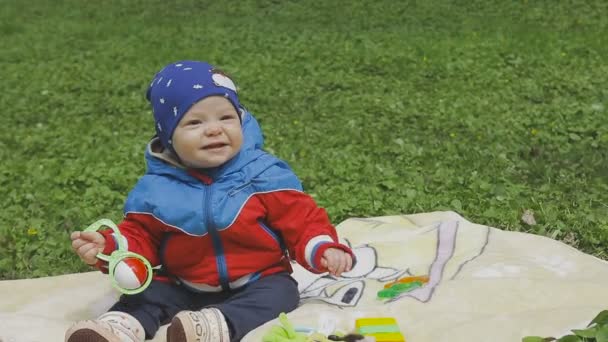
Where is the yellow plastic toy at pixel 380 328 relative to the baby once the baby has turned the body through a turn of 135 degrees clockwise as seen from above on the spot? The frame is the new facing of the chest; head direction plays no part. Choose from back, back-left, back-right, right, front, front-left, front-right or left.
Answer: back

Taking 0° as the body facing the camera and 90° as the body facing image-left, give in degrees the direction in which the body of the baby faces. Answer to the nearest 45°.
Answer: approximately 0°
